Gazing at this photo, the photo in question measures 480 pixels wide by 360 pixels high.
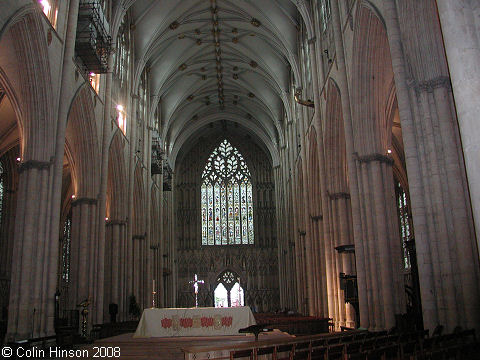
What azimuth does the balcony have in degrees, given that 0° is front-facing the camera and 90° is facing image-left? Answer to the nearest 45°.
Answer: approximately 270°

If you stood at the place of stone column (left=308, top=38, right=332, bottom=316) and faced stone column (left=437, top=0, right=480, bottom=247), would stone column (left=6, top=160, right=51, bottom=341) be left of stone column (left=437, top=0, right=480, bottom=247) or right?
right

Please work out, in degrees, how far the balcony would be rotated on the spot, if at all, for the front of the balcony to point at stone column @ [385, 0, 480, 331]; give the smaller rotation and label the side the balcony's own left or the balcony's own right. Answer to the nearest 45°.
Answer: approximately 45° to the balcony's own right

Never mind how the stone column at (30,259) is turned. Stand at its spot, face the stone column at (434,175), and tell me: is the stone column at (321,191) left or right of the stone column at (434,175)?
left

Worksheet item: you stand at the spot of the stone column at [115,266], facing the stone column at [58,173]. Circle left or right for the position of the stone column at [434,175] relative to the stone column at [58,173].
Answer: left
